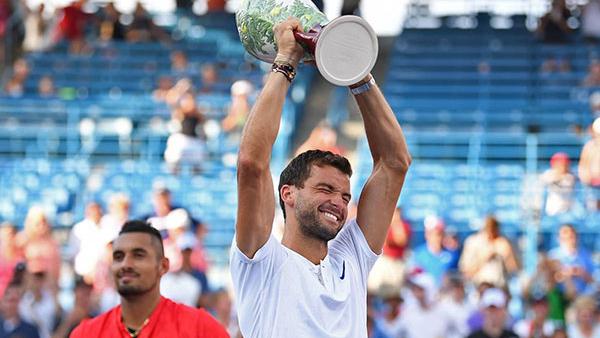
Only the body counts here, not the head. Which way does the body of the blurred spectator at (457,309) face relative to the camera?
toward the camera

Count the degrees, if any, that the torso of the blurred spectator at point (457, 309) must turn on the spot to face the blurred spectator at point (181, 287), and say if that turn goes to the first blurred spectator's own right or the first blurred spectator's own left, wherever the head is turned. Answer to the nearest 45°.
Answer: approximately 90° to the first blurred spectator's own right

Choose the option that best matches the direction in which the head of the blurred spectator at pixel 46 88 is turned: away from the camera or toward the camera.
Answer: toward the camera

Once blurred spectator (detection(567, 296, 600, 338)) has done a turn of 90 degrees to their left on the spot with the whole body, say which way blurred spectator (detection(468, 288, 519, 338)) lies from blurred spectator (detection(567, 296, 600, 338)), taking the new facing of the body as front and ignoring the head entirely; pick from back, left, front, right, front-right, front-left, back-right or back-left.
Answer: back-right

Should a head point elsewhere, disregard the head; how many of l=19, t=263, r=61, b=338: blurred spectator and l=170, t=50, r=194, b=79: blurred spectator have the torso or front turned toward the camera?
2

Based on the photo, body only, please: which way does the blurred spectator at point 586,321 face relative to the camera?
toward the camera

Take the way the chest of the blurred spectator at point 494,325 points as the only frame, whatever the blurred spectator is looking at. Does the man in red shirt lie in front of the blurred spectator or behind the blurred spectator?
in front

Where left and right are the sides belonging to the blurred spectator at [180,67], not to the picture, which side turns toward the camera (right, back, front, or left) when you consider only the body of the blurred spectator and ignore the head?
front

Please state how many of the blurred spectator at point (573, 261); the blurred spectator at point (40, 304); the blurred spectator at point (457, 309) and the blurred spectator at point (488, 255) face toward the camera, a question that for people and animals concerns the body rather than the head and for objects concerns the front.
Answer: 4

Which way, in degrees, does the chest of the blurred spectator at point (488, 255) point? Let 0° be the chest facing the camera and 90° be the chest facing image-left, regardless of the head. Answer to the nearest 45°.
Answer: approximately 0°

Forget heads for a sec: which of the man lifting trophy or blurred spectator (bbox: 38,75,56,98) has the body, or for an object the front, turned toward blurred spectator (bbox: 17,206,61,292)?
blurred spectator (bbox: 38,75,56,98)
